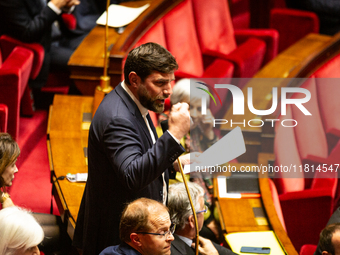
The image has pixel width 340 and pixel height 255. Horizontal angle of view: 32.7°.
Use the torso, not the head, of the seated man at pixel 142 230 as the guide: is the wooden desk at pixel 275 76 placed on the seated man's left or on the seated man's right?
on the seated man's left

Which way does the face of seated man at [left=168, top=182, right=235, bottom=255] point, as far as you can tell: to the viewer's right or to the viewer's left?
to the viewer's right

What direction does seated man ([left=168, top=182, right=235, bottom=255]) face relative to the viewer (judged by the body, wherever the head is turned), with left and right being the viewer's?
facing to the right of the viewer

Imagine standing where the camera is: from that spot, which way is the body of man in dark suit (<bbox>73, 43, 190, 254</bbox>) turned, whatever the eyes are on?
to the viewer's right
